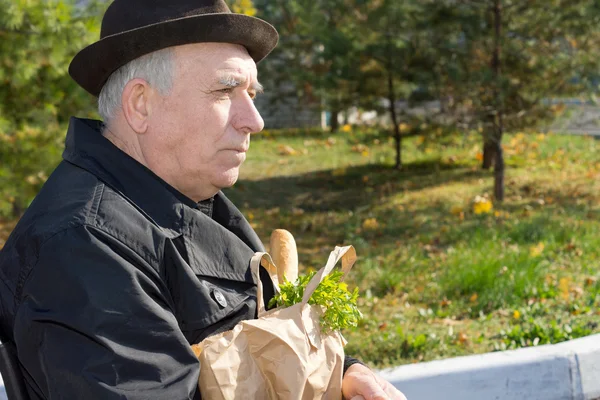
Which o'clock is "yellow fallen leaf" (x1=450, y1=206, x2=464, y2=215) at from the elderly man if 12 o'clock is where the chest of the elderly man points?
The yellow fallen leaf is roughly at 10 o'clock from the elderly man.

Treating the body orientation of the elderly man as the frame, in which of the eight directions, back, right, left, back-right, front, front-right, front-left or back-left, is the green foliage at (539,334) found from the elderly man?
front-left

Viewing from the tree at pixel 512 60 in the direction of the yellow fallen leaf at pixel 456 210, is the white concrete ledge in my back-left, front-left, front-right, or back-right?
front-left

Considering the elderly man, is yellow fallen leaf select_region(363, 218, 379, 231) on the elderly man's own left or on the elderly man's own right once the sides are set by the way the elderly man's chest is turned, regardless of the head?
on the elderly man's own left

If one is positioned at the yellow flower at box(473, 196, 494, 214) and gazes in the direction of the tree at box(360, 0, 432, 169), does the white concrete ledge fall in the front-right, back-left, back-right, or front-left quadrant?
back-left

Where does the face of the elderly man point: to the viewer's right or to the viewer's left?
to the viewer's right

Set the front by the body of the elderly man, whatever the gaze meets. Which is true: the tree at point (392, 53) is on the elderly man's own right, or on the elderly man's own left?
on the elderly man's own left

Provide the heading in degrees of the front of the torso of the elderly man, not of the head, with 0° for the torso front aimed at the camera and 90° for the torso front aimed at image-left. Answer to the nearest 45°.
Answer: approximately 270°

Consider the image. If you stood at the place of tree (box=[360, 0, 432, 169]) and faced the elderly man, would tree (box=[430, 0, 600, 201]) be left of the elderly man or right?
left

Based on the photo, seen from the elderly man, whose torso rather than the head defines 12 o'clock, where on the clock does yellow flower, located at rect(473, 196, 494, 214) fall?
The yellow flower is roughly at 10 o'clock from the elderly man.

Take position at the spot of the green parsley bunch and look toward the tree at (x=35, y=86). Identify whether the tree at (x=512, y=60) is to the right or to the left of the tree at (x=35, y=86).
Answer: right

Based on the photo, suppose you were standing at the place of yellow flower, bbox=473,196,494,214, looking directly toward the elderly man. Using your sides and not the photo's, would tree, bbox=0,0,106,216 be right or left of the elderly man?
right

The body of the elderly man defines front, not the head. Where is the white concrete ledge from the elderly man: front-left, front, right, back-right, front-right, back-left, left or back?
front-left
